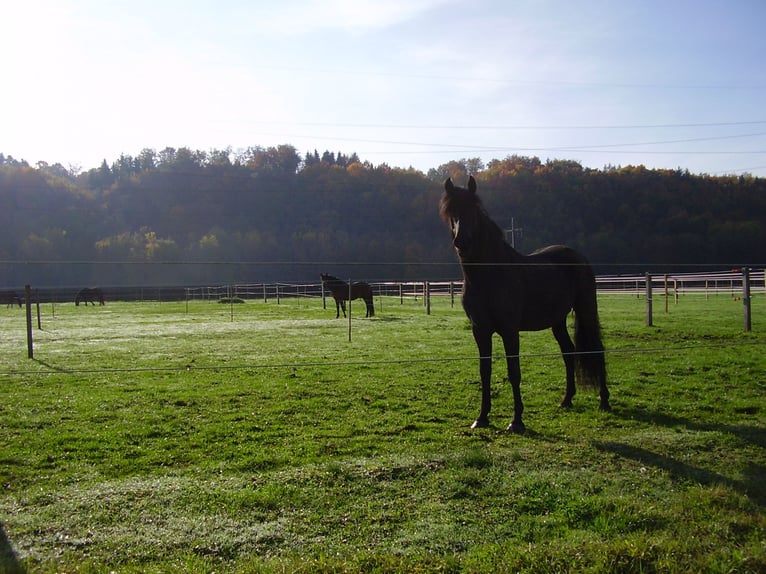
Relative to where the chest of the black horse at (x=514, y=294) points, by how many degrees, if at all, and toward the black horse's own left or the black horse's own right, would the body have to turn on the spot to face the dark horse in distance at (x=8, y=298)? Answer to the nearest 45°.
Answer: approximately 90° to the black horse's own right

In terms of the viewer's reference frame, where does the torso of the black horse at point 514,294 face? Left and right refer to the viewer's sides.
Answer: facing the viewer and to the left of the viewer
